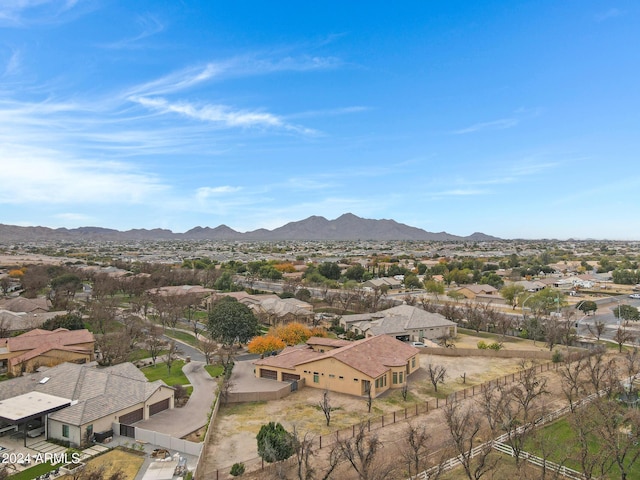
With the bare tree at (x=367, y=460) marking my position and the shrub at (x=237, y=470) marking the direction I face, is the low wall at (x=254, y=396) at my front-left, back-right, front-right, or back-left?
front-right

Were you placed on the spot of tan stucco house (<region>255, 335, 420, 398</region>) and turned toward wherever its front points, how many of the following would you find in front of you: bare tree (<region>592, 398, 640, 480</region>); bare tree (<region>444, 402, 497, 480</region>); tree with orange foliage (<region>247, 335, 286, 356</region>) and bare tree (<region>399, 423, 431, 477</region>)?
1

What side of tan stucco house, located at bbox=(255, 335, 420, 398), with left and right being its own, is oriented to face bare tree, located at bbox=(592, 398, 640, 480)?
back

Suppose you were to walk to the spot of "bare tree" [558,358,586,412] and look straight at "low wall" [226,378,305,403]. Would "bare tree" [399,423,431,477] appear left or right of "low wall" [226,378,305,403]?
left

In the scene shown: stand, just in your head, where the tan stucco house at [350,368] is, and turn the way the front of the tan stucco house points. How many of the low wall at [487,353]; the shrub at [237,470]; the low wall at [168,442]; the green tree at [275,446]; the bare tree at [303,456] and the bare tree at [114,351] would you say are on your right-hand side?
1

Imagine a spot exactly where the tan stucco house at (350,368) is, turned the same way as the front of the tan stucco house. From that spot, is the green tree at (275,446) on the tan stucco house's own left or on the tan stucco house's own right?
on the tan stucco house's own left

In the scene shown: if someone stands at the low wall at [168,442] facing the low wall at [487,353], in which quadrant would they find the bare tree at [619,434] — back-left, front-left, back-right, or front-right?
front-right
